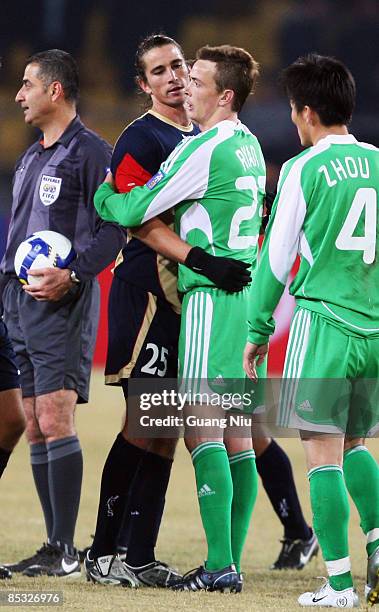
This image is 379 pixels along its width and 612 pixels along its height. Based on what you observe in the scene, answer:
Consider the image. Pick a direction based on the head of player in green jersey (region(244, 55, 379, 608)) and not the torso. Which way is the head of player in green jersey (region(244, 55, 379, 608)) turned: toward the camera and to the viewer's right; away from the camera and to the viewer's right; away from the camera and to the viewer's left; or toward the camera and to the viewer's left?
away from the camera and to the viewer's left

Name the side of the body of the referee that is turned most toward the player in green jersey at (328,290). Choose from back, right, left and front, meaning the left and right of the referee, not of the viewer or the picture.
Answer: left

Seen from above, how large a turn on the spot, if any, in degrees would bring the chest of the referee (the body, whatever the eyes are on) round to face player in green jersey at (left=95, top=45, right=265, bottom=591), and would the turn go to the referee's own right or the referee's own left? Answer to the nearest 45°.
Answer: approximately 90° to the referee's own left

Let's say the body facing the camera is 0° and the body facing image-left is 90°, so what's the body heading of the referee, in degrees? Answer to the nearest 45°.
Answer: approximately 45°

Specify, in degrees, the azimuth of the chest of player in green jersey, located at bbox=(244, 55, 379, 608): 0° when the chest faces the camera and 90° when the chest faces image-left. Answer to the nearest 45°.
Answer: approximately 135°
